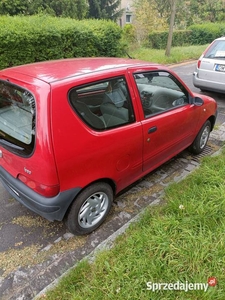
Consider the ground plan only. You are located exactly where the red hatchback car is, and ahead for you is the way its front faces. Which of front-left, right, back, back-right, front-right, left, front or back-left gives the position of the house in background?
front-left

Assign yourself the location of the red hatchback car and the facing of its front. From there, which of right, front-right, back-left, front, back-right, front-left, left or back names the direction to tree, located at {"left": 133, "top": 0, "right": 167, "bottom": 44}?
front-left

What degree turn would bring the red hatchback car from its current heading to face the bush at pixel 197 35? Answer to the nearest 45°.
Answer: approximately 45° to its left

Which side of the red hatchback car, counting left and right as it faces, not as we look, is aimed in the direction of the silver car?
front

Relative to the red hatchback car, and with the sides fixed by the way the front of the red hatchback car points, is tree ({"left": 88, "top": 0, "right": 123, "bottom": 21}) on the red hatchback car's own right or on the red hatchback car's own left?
on the red hatchback car's own left

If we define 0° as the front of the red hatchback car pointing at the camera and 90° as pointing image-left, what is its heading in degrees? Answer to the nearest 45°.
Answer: approximately 225°
